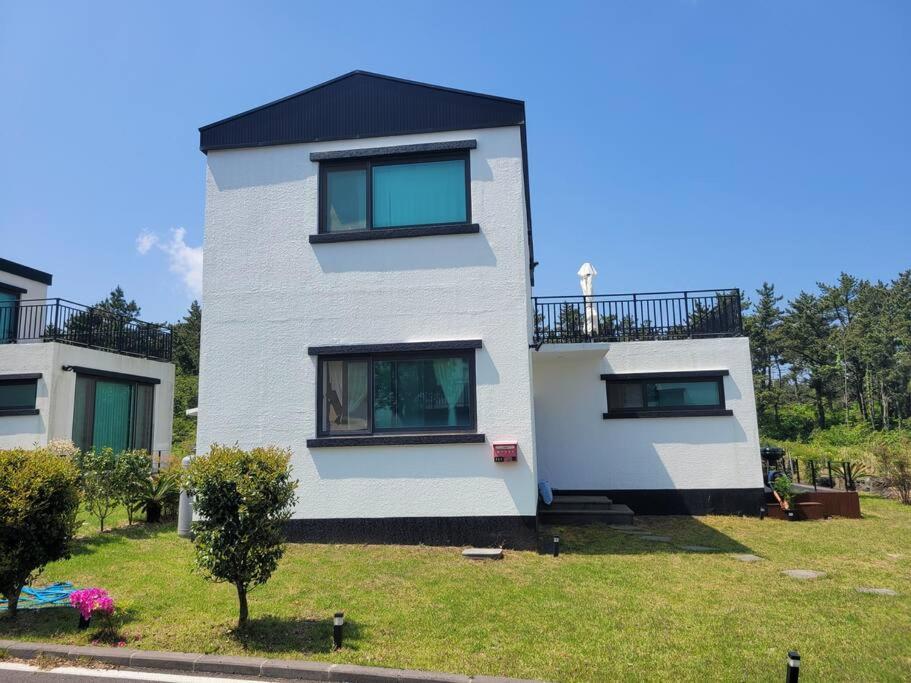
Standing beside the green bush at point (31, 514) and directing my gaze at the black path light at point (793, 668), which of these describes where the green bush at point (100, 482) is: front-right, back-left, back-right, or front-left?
back-left

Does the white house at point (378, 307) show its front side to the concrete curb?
yes

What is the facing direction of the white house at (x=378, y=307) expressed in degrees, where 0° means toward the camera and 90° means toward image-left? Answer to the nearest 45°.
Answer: approximately 0°

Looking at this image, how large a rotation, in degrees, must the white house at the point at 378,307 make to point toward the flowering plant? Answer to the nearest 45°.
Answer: approximately 45° to its right

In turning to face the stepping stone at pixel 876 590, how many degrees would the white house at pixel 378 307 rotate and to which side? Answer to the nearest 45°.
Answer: approximately 90° to its left

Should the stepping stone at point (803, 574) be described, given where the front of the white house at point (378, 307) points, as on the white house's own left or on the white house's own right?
on the white house's own left

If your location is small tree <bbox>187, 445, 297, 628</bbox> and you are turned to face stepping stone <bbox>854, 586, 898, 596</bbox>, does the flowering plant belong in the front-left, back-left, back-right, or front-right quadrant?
back-left

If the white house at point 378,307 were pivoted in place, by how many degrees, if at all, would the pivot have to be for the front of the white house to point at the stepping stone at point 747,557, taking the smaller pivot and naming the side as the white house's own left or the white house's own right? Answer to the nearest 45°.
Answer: approximately 90° to the white house's own left
